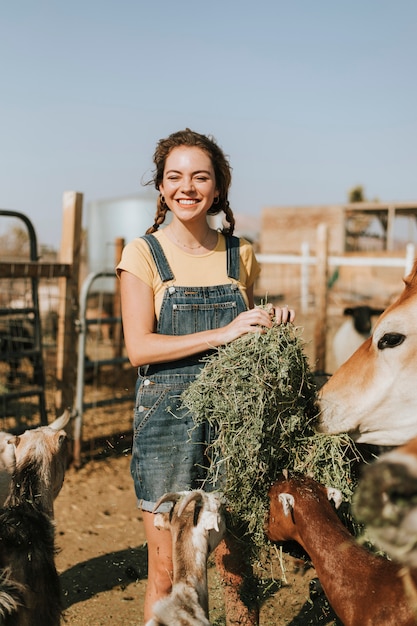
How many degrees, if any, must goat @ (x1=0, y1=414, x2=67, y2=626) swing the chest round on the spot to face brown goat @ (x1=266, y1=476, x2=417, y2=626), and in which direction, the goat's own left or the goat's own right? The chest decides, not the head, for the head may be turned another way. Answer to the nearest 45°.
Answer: approximately 135° to the goat's own right

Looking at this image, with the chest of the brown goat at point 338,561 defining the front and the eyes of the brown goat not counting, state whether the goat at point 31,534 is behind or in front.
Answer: in front

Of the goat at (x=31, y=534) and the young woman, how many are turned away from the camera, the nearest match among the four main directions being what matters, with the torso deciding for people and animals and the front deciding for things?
1

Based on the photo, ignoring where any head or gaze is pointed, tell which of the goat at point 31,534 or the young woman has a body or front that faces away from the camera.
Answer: the goat

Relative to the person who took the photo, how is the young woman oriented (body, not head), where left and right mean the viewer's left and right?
facing the viewer and to the right of the viewer

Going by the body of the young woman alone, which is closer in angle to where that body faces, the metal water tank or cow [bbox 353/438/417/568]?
the cow

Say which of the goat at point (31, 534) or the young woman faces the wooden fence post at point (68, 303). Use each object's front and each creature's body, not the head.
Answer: the goat

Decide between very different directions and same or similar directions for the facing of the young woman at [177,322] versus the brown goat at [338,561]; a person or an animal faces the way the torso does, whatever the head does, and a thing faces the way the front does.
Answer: very different directions

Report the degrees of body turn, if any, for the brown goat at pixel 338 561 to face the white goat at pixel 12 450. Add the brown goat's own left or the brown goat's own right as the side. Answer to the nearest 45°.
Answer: approximately 45° to the brown goat's own left

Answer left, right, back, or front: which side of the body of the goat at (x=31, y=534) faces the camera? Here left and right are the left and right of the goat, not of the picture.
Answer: back

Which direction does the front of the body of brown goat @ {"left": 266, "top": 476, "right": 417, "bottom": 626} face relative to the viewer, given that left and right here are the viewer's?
facing away from the viewer and to the left of the viewer

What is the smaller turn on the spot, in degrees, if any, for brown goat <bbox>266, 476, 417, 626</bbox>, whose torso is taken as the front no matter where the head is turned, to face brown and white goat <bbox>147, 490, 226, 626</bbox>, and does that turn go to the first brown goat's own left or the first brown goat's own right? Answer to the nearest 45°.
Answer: approximately 45° to the first brown goat's own left

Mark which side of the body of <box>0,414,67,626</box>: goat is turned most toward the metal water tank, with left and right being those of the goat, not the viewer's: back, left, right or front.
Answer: front
